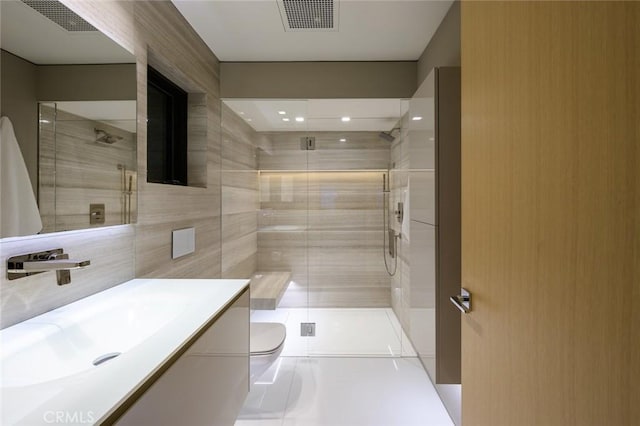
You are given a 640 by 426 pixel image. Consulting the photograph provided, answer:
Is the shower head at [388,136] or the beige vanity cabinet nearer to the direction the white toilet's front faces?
the shower head

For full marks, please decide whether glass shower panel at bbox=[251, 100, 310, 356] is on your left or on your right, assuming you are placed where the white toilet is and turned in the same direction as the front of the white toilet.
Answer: on your left

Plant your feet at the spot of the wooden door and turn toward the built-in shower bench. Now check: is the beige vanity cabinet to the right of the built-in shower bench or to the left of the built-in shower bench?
left

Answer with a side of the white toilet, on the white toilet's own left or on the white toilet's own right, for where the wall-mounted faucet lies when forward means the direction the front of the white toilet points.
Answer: on the white toilet's own right

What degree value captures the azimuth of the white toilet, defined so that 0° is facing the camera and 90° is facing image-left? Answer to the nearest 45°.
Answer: approximately 270°

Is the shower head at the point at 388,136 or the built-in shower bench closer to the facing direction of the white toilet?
the shower head

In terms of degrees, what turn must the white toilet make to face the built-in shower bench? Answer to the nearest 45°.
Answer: approximately 90° to its left

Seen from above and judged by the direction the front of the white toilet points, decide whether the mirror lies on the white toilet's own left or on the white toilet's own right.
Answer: on the white toilet's own right

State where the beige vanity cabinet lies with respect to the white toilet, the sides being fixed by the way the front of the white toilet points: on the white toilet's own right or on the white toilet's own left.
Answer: on the white toilet's own right

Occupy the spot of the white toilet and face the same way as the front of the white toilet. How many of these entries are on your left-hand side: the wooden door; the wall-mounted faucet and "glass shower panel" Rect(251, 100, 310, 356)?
1
